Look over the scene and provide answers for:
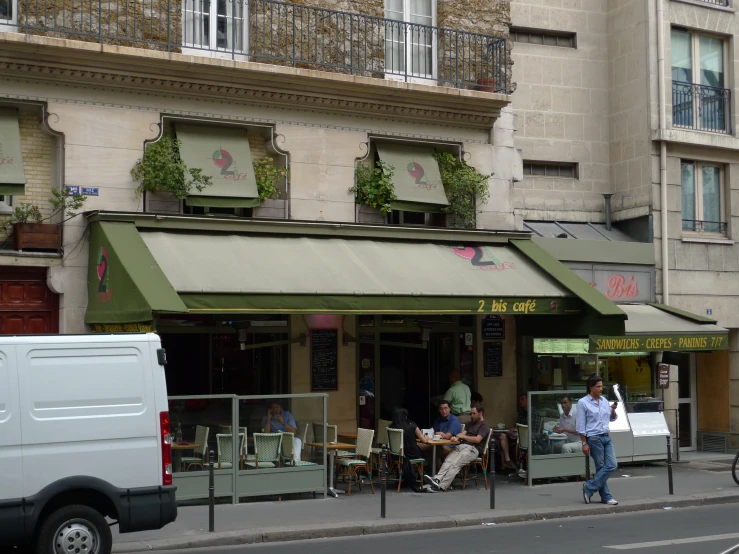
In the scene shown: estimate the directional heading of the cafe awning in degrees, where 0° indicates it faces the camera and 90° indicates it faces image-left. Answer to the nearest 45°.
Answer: approximately 315°

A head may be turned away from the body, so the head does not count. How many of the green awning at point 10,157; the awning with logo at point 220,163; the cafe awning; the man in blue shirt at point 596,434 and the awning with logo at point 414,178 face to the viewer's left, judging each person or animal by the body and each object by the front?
0

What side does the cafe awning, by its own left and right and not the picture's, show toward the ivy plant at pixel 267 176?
back

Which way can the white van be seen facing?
to the viewer's left

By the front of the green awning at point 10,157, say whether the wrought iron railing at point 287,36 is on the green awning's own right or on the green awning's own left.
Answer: on the green awning's own left

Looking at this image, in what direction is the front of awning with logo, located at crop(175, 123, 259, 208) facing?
toward the camera

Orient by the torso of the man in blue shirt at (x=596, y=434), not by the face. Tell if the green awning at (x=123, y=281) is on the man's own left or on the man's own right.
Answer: on the man's own right

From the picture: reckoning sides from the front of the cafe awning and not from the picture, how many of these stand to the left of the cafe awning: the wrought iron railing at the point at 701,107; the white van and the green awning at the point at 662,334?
2

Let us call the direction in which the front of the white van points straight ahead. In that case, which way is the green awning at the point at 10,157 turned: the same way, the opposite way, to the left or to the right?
to the left
